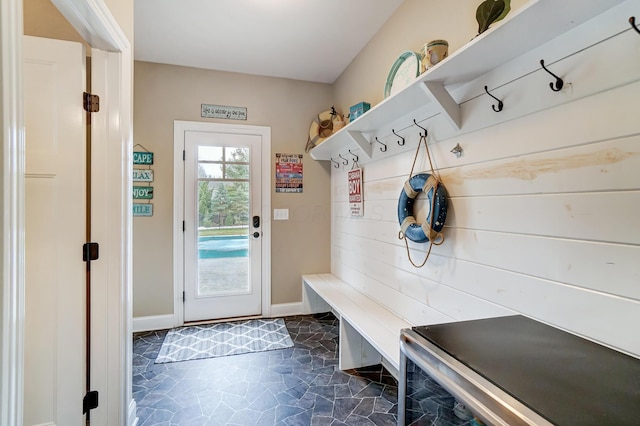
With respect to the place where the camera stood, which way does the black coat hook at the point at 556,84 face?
facing the viewer and to the left of the viewer

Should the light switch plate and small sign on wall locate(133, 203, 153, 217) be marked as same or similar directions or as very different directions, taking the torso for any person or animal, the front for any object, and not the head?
same or similar directions

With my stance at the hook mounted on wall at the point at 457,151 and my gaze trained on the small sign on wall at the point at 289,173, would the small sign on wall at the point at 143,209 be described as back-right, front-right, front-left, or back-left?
front-left

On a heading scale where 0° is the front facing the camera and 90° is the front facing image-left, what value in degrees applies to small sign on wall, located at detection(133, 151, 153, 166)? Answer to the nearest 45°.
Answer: approximately 0°

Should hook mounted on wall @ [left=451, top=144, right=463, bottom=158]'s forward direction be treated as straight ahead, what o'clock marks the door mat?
The door mat is roughly at 2 o'clock from the hook mounted on wall.

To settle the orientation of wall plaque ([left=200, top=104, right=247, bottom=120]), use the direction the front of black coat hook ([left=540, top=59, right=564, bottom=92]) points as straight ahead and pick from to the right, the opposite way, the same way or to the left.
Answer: to the left

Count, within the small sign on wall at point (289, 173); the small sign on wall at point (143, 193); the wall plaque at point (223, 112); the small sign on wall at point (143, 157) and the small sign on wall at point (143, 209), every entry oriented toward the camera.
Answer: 5

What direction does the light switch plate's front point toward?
toward the camera

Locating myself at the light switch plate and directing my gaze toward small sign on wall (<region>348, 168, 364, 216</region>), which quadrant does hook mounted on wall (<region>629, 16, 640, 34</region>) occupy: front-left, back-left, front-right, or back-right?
front-right

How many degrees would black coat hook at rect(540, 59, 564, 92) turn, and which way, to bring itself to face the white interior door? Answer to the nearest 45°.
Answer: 0° — it already faces it

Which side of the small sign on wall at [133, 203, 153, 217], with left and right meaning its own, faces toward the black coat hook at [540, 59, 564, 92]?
front

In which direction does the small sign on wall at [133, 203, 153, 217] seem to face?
toward the camera
